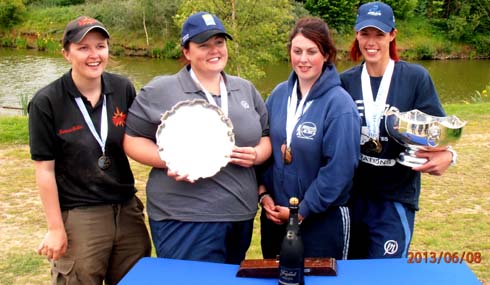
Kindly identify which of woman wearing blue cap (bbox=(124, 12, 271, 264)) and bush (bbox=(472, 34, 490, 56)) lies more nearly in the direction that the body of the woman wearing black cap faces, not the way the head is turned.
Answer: the woman wearing blue cap

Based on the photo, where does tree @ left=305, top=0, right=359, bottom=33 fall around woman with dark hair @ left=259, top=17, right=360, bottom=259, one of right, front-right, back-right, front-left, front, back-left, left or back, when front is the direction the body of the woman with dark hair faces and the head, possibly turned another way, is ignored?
back-right

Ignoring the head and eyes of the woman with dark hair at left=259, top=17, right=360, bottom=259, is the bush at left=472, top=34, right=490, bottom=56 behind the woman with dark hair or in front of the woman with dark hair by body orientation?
behind

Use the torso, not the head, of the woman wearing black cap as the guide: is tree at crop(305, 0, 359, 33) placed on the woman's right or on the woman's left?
on the woman's left

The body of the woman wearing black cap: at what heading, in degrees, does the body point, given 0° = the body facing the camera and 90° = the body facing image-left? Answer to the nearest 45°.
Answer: approximately 315°
